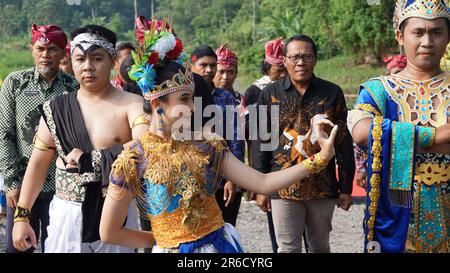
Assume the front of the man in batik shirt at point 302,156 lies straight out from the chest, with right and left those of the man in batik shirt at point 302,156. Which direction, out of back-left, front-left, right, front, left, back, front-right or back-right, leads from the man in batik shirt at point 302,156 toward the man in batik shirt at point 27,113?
right

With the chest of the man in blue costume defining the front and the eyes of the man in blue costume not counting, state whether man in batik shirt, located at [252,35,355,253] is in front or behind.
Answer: behind

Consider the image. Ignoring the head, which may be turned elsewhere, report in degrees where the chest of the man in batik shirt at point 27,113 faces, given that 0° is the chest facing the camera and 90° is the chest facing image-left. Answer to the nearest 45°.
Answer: approximately 0°

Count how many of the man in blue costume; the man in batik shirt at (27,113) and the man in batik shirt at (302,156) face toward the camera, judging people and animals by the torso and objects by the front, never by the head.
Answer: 3

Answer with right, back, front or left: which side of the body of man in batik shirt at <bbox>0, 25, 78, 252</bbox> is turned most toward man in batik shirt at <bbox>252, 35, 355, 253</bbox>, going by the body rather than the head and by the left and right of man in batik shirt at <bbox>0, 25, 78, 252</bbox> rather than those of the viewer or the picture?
left

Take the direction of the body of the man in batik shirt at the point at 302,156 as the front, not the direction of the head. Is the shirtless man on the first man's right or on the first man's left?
on the first man's right

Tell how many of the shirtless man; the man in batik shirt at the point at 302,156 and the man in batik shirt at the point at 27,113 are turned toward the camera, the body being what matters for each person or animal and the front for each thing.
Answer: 3

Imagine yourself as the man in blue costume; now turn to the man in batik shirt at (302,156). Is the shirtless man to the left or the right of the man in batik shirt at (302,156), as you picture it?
left
